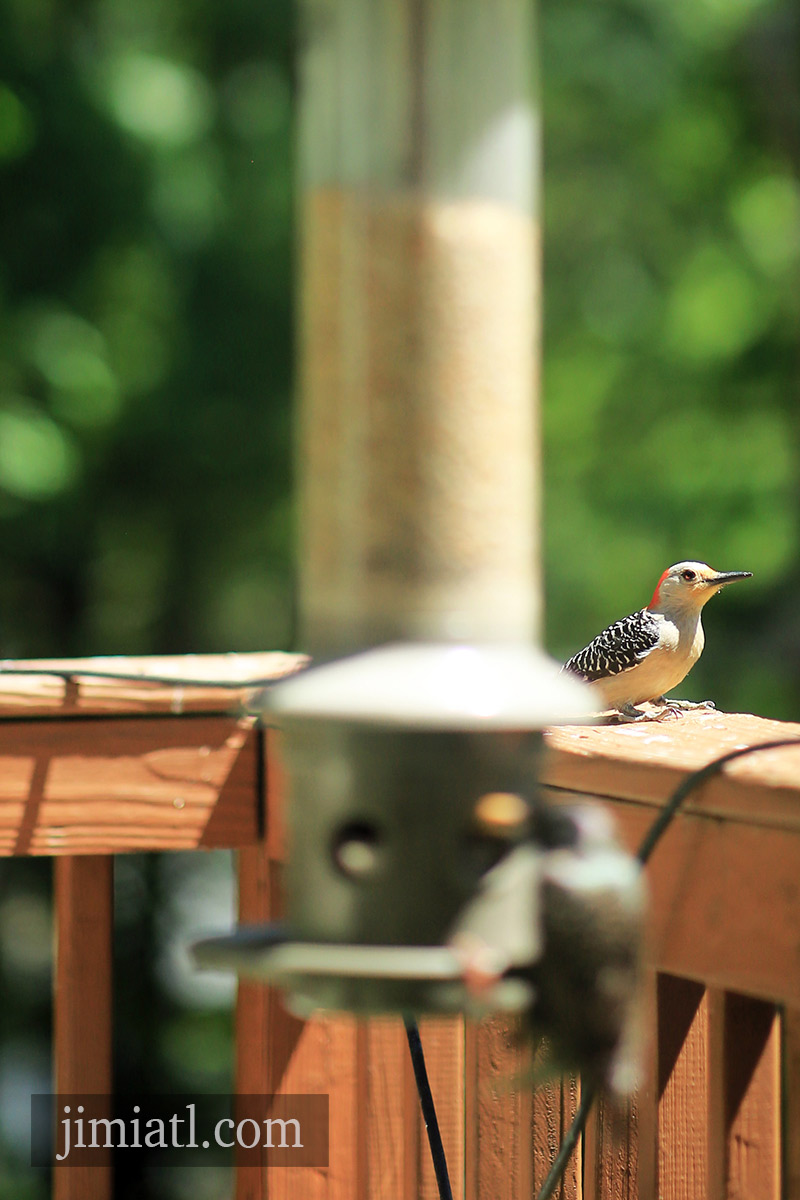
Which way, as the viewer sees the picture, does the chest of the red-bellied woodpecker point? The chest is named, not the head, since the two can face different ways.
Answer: to the viewer's right
